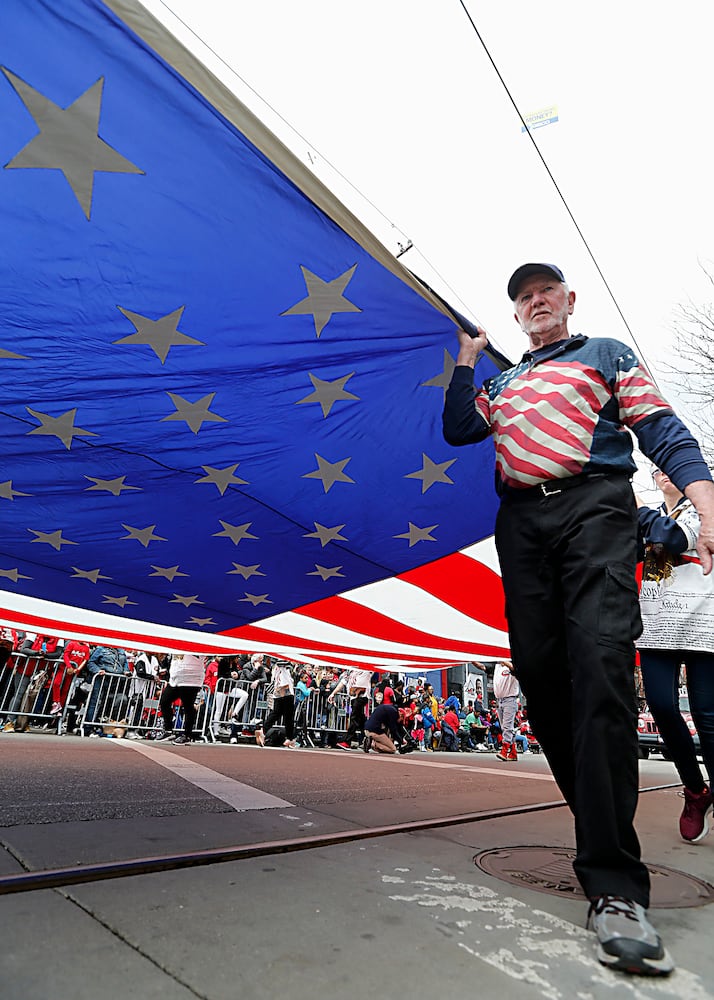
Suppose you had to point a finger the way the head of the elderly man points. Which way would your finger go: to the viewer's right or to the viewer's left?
to the viewer's left

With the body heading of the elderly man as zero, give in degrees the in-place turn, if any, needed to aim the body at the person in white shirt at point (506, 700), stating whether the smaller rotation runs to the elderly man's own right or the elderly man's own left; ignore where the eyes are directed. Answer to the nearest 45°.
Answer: approximately 180°

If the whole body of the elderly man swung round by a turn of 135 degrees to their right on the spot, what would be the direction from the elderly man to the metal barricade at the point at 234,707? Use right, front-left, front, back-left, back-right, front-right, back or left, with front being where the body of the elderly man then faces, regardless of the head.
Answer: front

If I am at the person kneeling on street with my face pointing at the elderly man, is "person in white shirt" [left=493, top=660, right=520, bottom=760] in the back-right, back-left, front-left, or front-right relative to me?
front-left

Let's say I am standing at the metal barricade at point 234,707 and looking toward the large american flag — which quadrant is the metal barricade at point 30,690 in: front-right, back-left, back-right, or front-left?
front-right

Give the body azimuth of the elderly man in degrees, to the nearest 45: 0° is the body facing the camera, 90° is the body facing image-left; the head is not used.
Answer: approximately 0°

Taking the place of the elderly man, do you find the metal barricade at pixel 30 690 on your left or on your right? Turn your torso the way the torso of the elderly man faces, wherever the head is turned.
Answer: on your right

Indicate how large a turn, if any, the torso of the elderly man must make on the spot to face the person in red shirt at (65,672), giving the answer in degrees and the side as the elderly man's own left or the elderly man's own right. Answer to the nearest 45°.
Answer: approximately 135° to the elderly man's own right

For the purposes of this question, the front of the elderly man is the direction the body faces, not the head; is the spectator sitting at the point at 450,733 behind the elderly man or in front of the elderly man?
behind
